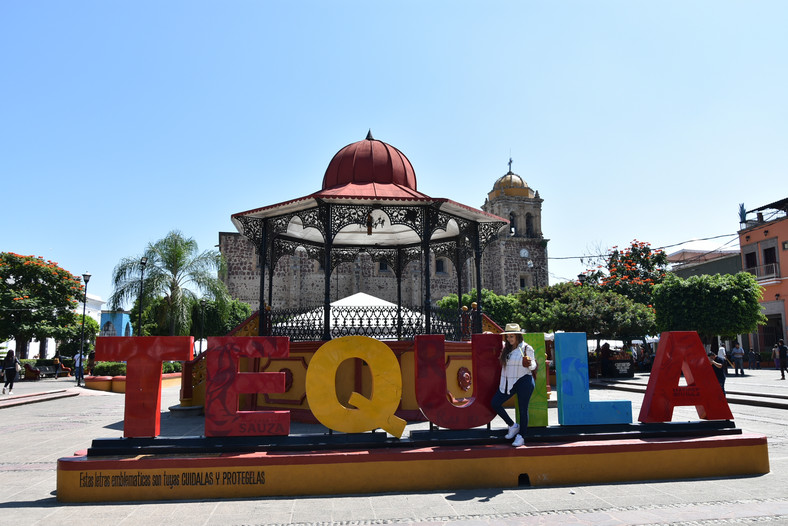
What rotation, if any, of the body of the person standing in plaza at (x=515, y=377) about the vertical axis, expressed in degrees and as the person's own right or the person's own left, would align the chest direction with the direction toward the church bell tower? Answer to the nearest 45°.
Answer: approximately 135° to the person's own right

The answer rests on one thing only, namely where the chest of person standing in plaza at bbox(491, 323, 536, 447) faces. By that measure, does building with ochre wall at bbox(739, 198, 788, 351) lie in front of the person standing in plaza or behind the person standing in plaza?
behind

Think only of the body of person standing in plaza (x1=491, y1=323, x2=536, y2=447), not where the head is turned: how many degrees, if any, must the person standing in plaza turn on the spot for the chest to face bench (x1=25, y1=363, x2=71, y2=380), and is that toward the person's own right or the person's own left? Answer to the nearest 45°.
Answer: approximately 90° to the person's own right

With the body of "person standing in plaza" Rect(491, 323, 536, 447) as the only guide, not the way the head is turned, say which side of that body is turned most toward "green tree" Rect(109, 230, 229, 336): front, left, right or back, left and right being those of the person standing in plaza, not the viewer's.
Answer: right

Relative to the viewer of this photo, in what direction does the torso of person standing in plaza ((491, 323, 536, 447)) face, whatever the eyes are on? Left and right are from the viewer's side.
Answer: facing the viewer and to the left of the viewer

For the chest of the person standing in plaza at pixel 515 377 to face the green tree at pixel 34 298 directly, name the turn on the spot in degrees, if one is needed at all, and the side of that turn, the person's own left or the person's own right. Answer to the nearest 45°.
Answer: approximately 90° to the person's own right

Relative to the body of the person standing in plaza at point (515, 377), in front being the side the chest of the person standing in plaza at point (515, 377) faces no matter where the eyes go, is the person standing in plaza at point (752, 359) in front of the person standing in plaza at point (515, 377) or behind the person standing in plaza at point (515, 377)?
behind

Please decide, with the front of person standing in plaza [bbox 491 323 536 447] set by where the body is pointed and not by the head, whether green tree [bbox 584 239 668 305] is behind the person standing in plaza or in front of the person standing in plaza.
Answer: behind

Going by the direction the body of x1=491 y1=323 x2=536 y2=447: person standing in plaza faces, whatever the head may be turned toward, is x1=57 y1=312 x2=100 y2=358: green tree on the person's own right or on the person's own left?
on the person's own right
